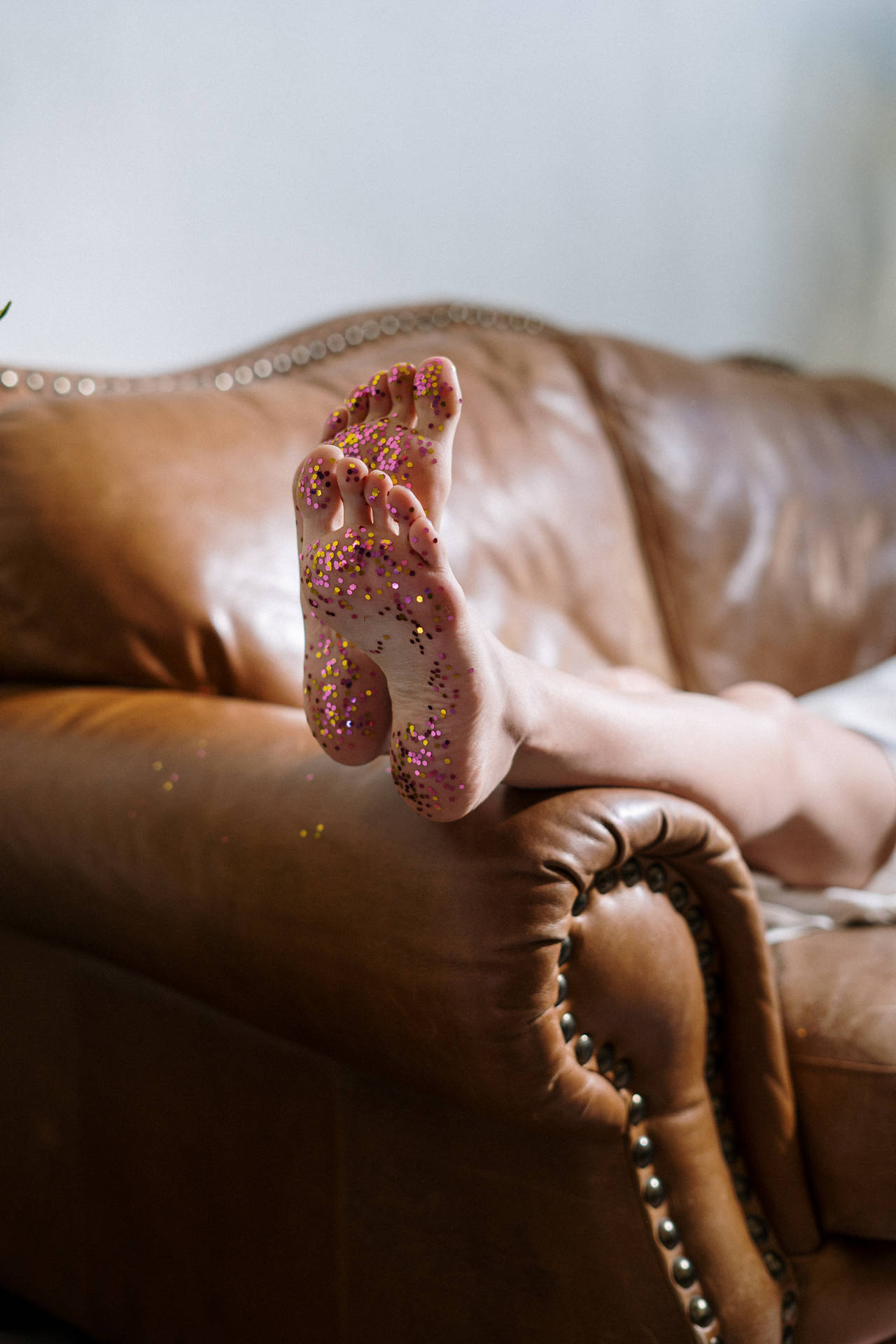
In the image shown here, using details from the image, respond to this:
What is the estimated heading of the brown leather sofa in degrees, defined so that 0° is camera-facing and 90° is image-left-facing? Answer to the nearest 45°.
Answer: approximately 315°
